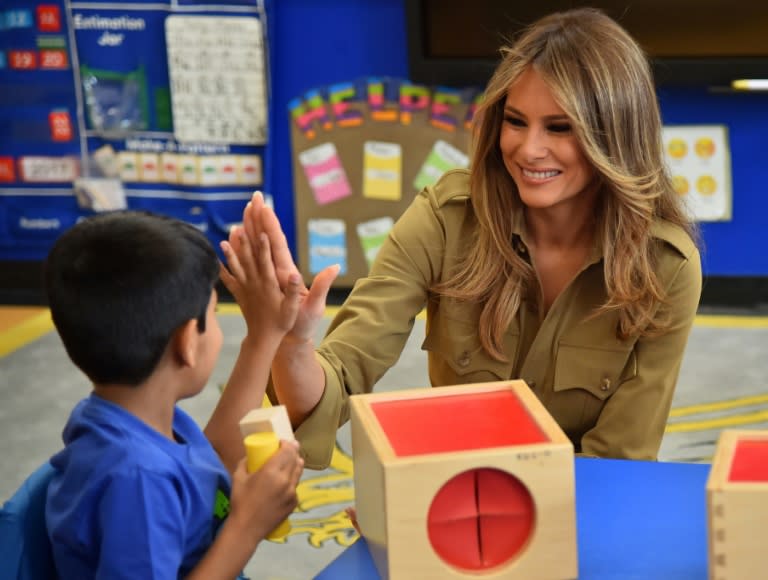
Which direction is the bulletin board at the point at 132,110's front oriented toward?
toward the camera

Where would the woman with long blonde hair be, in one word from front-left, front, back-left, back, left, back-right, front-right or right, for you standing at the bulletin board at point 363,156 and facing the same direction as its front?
front

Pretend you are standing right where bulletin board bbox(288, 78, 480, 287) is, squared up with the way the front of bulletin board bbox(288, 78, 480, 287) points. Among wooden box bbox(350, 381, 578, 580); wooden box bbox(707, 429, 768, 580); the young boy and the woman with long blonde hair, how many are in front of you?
4

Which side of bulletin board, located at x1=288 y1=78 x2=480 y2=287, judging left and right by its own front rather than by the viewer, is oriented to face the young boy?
front

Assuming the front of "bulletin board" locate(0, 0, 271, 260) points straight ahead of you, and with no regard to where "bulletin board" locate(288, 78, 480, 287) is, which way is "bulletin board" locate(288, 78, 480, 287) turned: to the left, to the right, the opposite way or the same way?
the same way

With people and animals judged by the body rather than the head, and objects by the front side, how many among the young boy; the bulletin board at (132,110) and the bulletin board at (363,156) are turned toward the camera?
2

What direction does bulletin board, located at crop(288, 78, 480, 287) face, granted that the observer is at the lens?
facing the viewer

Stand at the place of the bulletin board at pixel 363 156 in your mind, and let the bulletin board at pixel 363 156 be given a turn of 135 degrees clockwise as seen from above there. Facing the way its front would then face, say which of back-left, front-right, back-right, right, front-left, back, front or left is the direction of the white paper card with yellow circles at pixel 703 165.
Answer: back-right

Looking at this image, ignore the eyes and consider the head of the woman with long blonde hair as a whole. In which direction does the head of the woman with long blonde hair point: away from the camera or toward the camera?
toward the camera

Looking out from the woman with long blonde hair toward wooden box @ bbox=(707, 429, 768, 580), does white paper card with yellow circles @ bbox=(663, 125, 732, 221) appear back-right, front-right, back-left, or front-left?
back-left

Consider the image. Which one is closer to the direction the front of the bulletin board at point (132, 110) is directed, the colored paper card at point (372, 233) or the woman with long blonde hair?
the woman with long blonde hair

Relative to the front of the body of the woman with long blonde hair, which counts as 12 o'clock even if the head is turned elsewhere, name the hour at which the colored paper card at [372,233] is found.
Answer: The colored paper card is roughly at 4 o'clock from the woman with long blonde hair.

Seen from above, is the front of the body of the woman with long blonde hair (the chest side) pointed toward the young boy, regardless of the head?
yes

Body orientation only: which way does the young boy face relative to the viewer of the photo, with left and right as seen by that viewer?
facing away from the viewer and to the right of the viewer

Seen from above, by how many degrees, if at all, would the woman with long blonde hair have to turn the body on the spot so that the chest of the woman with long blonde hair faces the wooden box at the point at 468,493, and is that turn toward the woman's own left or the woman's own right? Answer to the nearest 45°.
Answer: approximately 45° to the woman's own left

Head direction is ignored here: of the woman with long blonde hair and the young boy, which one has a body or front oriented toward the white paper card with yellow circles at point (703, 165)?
the young boy

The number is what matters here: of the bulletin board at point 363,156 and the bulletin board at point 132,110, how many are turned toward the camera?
2

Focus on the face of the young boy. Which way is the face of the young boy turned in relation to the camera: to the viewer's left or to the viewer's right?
to the viewer's right

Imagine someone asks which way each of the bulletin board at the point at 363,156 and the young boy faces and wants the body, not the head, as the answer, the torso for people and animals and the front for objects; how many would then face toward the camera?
1

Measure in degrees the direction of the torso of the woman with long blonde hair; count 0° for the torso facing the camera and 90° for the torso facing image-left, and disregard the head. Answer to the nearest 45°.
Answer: approximately 45°

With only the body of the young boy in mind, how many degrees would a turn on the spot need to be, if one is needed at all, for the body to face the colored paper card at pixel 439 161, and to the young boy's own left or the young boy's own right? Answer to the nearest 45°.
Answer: approximately 45° to the young boy's own left
